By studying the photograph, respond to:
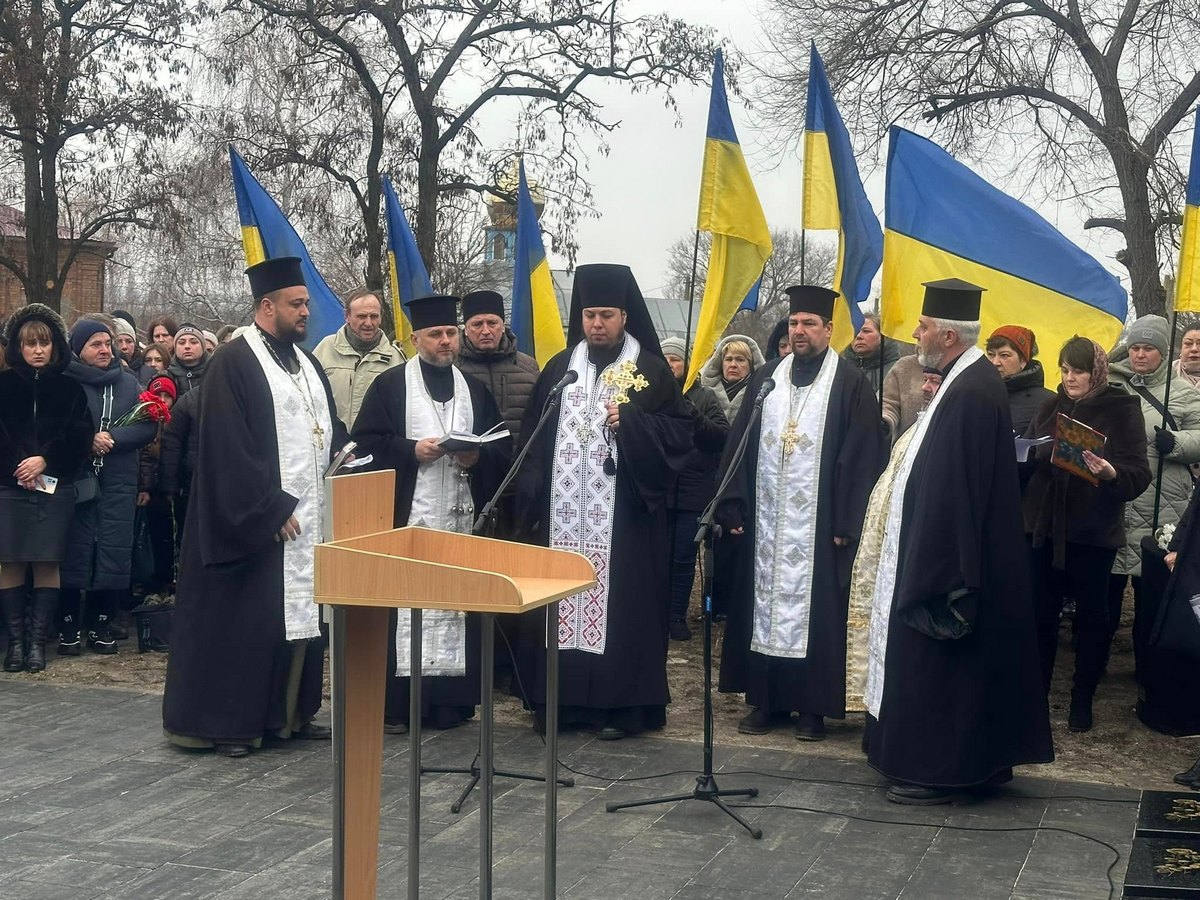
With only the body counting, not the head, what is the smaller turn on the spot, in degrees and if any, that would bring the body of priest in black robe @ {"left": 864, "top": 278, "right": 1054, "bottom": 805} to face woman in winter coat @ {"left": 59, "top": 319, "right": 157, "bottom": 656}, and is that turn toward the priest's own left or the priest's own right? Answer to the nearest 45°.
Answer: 0° — they already face them

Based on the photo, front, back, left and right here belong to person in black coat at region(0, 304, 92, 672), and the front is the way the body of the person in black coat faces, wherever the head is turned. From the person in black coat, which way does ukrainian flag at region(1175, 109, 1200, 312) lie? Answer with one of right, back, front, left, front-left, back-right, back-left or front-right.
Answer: front-left

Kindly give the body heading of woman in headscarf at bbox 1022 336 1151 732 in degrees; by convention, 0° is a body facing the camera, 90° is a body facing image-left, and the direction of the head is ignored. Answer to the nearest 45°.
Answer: approximately 45°

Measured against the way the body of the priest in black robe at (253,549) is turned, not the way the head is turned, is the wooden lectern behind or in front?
in front

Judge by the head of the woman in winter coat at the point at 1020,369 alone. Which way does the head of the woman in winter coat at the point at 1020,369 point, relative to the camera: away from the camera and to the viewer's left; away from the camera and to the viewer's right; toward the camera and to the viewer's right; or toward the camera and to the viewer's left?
toward the camera and to the viewer's left

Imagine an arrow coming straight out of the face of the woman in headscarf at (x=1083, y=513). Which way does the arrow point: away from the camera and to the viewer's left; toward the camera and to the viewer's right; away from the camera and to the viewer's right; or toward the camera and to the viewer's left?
toward the camera and to the viewer's left

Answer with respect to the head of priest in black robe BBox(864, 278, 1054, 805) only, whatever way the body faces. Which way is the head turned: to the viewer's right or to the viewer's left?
to the viewer's left

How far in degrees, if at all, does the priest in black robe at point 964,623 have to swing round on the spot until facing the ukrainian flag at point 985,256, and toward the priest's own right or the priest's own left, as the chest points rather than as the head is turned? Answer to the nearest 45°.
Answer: approximately 90° to the priest's own right

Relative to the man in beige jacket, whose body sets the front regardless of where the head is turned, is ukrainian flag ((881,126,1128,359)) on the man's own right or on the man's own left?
on the man's own left
